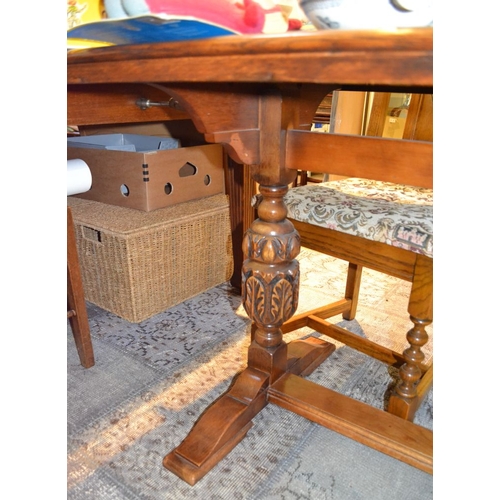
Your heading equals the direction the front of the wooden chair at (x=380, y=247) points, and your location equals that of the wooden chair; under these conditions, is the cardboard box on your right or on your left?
on your right

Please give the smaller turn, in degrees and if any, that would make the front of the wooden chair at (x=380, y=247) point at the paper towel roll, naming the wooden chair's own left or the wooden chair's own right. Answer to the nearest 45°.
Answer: approximately 45° to the wooden chair's own right

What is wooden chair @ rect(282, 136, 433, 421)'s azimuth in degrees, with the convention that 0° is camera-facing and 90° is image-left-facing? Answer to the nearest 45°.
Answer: approximately 45°
